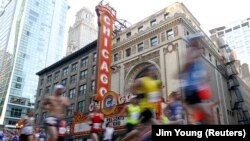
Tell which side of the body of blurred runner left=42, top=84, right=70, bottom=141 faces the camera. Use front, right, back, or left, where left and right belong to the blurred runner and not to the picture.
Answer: front

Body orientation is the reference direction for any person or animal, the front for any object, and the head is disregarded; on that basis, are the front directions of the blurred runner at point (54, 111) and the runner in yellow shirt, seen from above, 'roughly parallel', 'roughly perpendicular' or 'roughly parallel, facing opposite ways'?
roughly parallel

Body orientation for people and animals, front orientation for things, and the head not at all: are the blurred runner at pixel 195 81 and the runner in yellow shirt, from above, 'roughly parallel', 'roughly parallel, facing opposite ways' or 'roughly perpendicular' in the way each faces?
roughly parallel

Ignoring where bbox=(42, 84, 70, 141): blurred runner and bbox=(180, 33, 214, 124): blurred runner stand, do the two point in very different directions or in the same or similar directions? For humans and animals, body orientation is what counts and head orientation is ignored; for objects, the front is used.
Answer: same or similar directions

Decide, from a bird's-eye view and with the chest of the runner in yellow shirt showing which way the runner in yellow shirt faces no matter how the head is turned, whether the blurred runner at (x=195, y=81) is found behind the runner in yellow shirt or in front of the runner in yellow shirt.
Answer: in front

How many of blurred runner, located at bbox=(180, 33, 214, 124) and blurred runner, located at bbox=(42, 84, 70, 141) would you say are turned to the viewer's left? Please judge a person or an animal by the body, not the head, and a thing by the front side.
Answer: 0

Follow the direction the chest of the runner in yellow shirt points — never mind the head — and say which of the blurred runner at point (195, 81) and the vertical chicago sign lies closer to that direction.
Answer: the blurred runner

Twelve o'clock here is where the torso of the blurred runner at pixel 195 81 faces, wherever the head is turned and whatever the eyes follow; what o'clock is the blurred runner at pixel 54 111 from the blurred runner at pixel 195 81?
the blurred runner at pixel 54 111 is roughly at 5 o'clock from the blurred runner at pixel 195 81.

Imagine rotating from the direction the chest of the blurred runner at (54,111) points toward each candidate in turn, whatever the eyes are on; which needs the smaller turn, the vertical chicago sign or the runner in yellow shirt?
the runner in yellow shirt

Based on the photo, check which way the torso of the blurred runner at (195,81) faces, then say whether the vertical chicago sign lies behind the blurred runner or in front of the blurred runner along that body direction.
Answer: behind

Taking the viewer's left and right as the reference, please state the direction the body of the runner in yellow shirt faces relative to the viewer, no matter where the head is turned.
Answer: facing the viewer and to the right of the viewer

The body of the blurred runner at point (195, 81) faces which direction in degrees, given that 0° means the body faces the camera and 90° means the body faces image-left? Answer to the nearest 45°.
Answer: approximately 315°

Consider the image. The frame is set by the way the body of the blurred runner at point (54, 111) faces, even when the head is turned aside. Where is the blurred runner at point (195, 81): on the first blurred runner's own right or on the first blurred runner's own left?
on the first blurred runner's own left
